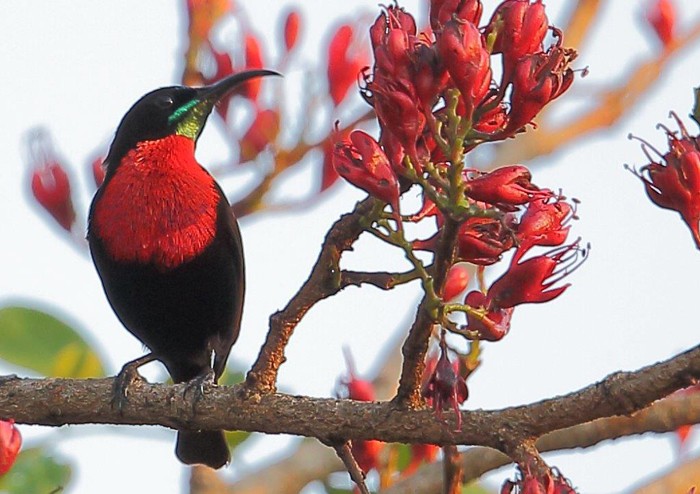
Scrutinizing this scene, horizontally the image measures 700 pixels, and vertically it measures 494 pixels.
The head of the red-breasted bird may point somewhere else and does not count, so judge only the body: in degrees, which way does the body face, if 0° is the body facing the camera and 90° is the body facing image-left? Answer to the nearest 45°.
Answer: approximately 0°

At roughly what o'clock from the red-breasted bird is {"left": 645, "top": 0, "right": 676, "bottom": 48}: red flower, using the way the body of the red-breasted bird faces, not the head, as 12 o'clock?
The red flower is roughly at 9 o'clock from the red-breasted bird.
